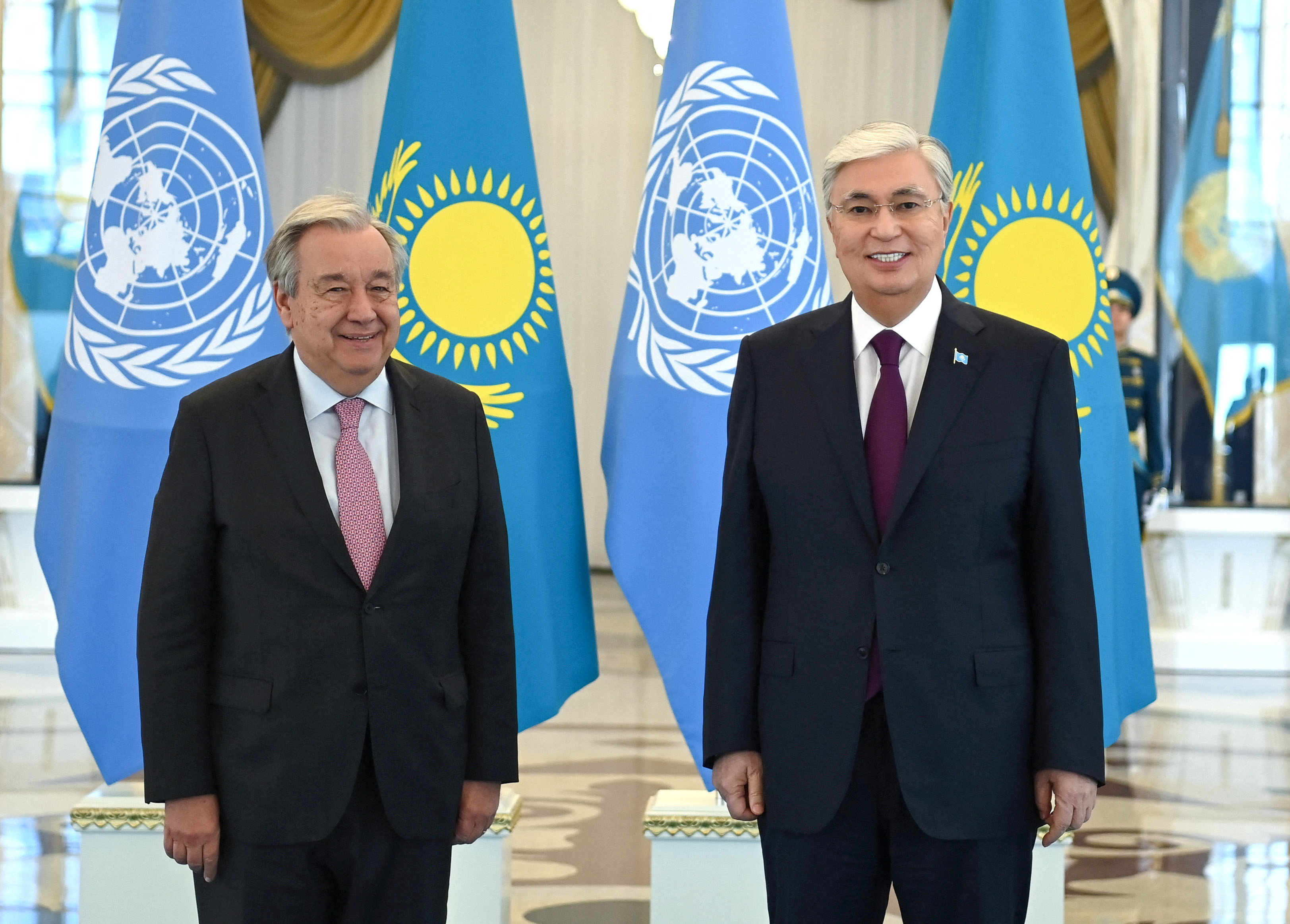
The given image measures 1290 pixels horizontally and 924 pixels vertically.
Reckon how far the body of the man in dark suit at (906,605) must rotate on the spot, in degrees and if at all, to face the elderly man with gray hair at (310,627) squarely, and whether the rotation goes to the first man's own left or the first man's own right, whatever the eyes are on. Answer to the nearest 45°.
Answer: approximately 90° to the first man's own right

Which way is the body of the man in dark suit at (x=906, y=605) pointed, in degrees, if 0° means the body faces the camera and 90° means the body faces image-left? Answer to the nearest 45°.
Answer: approximately 0°

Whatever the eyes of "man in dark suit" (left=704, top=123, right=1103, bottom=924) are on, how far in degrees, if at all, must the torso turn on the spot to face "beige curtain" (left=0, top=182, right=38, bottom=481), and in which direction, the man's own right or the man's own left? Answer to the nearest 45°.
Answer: approximately 135° to the man's own right

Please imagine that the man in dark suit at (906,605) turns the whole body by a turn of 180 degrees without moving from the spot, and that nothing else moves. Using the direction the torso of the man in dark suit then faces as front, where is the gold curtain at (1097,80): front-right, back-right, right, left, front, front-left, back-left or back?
front

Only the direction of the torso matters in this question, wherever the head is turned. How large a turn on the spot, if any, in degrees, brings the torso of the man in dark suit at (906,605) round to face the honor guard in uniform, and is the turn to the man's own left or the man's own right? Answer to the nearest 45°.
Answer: approximately 180°

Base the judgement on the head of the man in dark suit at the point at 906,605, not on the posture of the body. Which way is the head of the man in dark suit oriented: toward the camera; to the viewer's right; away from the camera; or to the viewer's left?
toward the camera

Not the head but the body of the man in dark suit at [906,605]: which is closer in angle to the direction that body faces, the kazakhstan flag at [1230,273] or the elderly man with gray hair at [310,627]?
the elderly man with gray hair

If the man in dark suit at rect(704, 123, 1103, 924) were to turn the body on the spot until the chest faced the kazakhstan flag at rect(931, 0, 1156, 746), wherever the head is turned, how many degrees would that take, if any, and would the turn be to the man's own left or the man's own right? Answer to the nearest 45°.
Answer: approximately 180°

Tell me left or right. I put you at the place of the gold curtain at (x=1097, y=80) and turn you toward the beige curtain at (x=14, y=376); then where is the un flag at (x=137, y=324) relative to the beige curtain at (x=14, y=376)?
left

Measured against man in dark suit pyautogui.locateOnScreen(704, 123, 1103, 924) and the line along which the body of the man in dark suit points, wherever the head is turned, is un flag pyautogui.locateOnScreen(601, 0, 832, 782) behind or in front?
behind

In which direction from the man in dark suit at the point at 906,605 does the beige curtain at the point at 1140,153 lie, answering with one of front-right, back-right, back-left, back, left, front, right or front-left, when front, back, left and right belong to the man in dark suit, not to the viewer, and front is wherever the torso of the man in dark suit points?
back

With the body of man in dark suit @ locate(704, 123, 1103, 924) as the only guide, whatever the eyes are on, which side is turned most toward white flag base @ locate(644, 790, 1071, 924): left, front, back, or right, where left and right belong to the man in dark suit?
back

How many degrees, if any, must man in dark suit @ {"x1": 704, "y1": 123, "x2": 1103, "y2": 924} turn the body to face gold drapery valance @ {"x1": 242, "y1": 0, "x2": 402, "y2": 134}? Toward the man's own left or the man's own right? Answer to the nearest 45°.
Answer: approximately 135° to the man's own right
